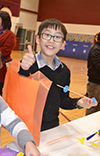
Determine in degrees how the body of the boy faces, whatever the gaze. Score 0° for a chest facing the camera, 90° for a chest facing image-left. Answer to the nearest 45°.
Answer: approximately 0°
